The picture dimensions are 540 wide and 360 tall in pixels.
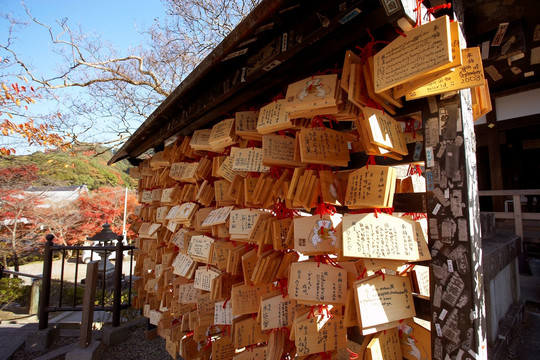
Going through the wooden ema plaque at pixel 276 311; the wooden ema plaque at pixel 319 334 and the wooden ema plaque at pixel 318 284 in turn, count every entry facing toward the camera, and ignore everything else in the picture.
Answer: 3

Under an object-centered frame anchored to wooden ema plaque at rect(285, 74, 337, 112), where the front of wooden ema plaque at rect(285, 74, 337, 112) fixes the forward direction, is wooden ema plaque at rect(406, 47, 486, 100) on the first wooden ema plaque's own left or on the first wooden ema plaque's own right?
on the first wooden ema plaque's own left

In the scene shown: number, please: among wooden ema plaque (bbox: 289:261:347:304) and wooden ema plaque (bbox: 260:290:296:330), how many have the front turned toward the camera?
2

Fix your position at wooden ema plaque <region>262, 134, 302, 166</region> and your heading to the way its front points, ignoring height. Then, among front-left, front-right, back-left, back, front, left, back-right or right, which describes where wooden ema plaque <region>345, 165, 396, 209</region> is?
front-left

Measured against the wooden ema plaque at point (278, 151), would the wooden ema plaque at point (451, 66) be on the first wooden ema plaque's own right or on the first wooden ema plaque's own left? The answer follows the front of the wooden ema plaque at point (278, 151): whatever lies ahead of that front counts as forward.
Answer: on the first wooden ema plaque's own left

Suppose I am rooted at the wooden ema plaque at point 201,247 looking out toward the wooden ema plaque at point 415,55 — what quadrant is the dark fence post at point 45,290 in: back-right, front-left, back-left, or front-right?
back-right

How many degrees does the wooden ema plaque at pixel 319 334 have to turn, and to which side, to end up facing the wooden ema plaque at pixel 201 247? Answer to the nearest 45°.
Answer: approximately 135° to its right

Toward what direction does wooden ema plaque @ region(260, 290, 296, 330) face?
toward the camera

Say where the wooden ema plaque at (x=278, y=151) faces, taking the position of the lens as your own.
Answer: facing the viewer

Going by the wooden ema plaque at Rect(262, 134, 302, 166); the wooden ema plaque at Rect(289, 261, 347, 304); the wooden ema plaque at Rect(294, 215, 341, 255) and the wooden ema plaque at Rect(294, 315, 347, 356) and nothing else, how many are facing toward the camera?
4

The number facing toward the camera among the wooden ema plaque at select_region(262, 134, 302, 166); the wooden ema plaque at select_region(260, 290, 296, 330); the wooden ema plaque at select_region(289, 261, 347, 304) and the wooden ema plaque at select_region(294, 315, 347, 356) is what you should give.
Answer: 4
